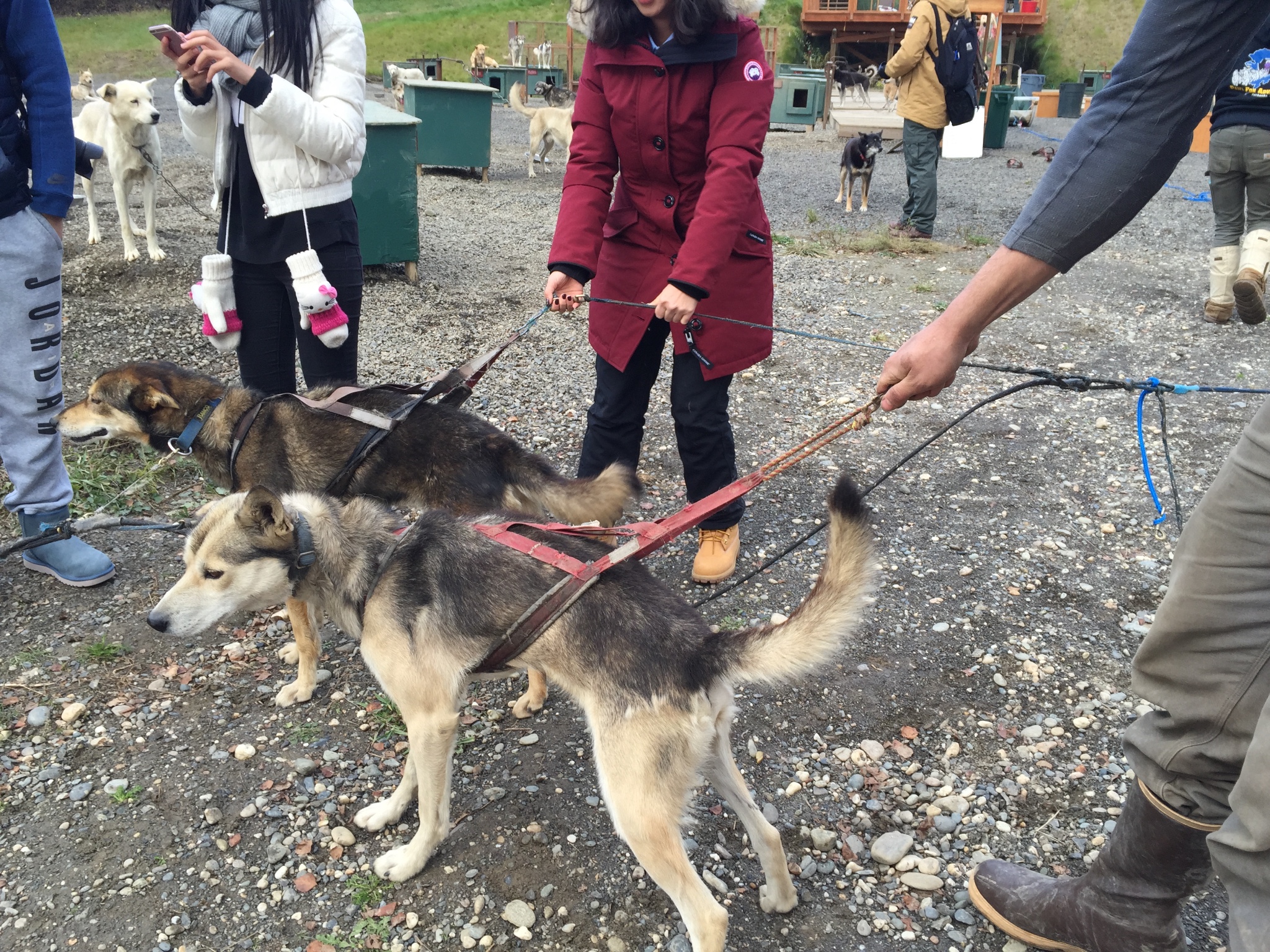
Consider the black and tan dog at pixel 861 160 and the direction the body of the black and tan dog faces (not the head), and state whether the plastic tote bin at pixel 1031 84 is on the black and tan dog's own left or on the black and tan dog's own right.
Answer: on the black and tan dog's own left

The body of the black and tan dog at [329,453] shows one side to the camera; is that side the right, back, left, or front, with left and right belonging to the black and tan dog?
left

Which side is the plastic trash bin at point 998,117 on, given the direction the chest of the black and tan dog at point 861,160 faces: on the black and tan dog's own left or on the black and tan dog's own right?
on the black and tan dog's own left

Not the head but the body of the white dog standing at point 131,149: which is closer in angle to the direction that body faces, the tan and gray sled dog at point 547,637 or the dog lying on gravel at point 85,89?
the tan and gray sled dog

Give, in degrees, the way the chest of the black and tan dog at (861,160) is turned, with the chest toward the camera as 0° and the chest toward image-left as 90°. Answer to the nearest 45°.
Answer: approximately 315°

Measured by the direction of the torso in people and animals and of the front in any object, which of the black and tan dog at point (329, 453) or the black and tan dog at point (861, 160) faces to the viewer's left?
the black and tan dog at point (329, 453)

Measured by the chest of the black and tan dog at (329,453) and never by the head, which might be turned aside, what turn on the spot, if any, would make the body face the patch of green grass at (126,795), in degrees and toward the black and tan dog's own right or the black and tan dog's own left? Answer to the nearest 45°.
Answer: approximately 45° to the black and tan dog's own left

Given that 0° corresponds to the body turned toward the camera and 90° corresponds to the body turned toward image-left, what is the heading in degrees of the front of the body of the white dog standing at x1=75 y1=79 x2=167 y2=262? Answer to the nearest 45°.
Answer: approximately 315°

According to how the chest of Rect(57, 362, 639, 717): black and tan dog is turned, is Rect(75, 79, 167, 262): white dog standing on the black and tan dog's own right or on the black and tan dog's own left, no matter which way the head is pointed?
on the black and tan dog's own right

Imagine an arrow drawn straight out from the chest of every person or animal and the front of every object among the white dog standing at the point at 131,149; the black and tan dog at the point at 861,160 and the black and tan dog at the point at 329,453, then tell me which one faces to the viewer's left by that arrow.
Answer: the black and tan dog at the point at 329,453
